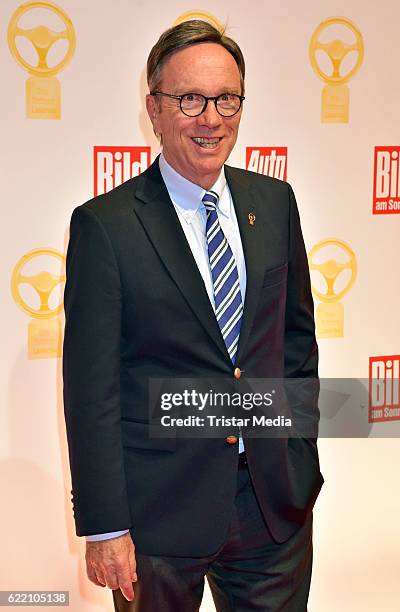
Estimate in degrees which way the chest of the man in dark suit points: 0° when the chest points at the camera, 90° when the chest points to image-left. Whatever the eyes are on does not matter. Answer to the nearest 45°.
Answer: approximately 315°
